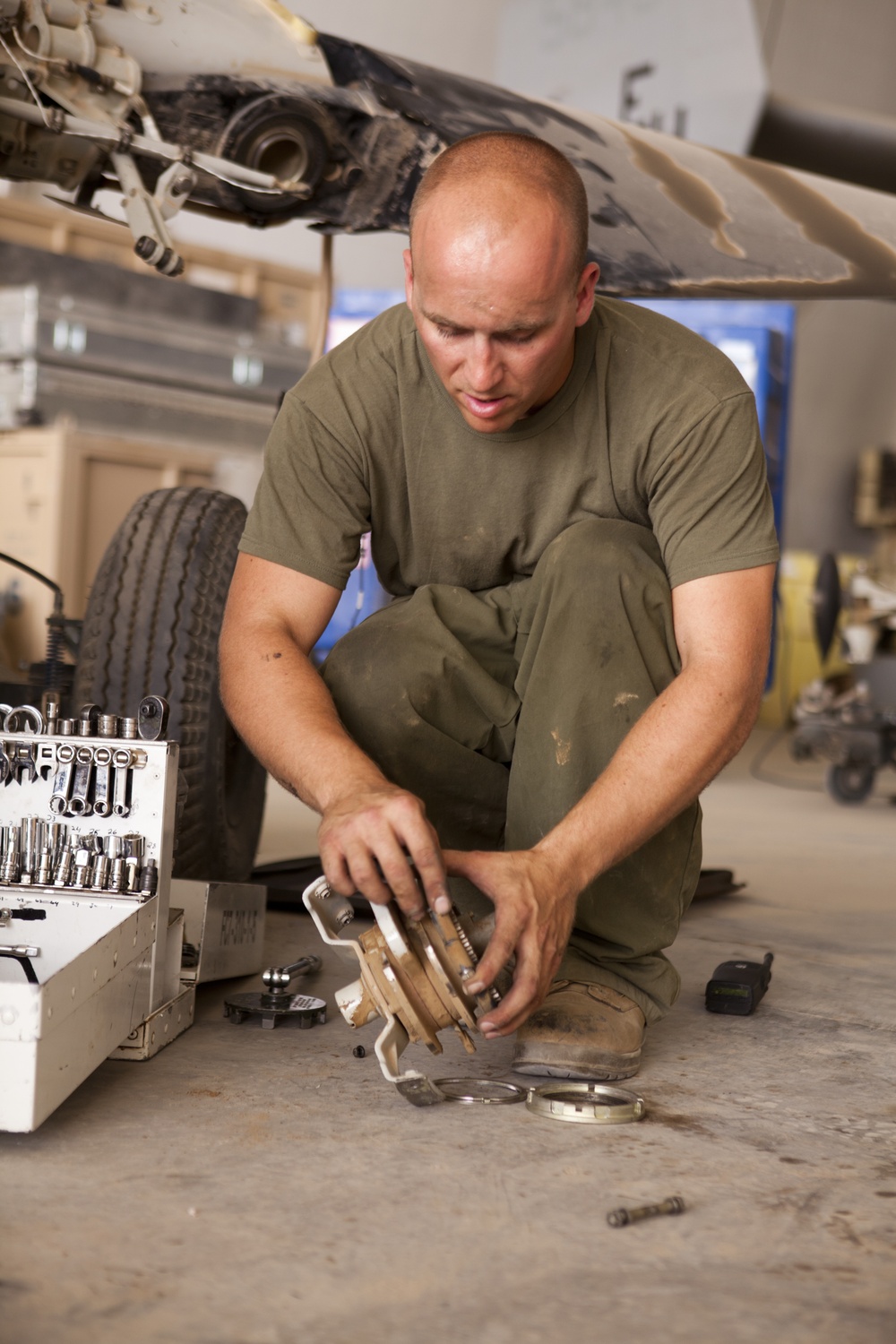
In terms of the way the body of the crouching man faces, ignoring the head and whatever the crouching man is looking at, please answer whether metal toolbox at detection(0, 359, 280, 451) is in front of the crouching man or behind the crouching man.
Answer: behind

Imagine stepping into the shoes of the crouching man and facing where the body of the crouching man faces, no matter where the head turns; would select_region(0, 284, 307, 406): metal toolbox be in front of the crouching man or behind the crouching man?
behind

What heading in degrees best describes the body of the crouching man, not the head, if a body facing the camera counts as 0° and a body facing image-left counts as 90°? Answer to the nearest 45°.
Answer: approximately 0°

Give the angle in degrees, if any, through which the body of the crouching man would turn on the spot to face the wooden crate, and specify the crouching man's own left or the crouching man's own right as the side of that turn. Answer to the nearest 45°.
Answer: approximately 180°
